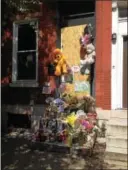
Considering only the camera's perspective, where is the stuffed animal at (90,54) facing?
facing the viewer and to the left of the viewer

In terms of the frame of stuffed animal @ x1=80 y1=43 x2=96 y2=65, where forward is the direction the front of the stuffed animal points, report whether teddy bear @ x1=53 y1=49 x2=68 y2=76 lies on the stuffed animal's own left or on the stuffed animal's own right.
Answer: on the stuffed animal's own right
